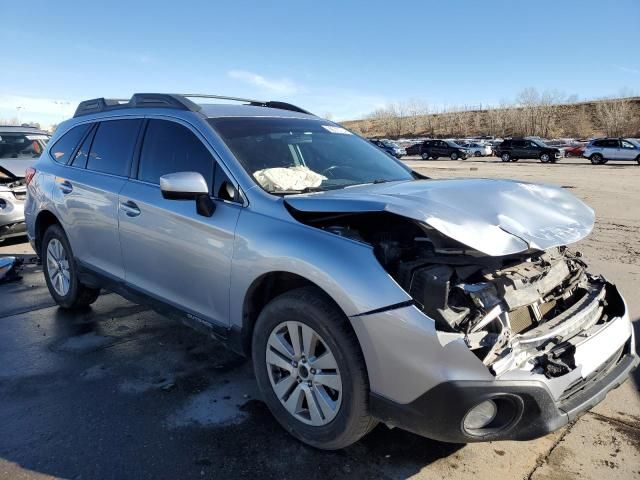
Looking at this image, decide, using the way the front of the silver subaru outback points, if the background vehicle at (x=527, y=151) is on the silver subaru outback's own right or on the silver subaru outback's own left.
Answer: on the silver subaru outback's own left

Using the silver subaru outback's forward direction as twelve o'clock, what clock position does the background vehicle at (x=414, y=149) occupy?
The background vehicle is roughly at 8 o'clock from the silver subaru outback.

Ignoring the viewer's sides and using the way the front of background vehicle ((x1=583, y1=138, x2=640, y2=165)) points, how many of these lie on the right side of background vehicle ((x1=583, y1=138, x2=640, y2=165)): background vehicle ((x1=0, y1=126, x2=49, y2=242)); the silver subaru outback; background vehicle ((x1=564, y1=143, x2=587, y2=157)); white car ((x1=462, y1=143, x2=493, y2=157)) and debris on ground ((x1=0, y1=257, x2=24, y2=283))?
3

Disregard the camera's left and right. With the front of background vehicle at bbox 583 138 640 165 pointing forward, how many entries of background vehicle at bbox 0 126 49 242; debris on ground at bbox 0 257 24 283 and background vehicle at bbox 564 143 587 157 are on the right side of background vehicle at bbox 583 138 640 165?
2

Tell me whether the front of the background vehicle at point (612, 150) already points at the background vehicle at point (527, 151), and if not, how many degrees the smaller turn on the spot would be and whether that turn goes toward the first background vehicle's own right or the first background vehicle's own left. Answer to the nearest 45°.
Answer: approximately 135° to the first background vehicle's own left

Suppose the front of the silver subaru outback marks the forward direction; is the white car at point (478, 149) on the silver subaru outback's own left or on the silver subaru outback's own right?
on the silver subaru outback's own left

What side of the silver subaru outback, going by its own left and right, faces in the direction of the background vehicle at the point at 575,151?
left
